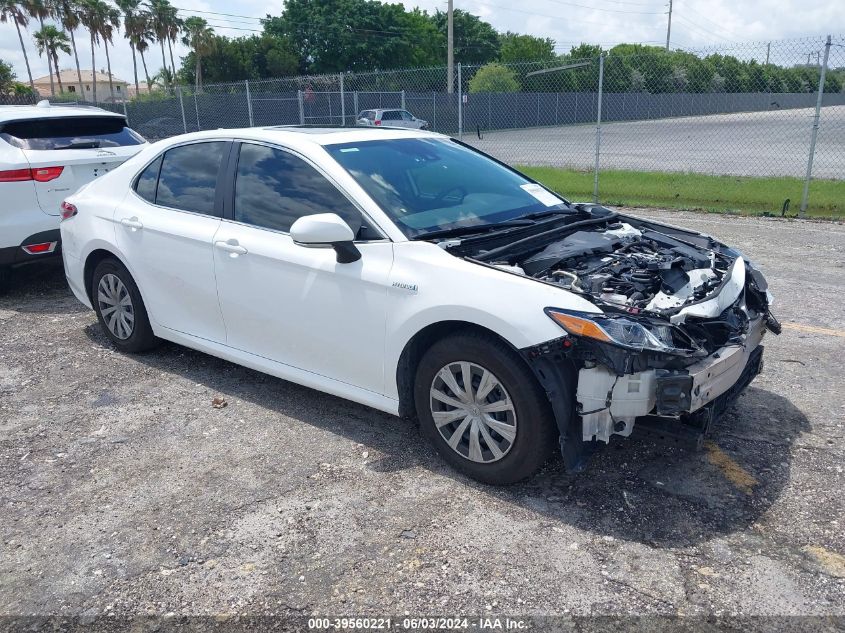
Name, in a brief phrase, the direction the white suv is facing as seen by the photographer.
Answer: facing away from the viewer and to the left of the viewer

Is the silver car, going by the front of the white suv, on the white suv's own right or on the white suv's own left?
on the white suv's own right

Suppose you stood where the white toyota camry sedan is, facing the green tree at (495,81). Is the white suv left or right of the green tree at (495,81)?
left

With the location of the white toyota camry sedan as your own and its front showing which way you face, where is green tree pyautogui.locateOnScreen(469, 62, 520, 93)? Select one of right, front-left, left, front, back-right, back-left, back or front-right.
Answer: back-left

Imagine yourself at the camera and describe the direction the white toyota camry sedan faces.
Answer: facing the viewer and to the right of the viewer

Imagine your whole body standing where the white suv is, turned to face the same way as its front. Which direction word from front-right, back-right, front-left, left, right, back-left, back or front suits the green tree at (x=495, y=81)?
right

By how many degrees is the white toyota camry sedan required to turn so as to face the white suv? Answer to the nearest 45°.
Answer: approximately 180°

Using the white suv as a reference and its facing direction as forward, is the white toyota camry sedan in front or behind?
behind

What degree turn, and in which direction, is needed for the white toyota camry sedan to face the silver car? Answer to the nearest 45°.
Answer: approximately 135° to its left

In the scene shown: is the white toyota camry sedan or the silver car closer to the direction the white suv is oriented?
the silver car

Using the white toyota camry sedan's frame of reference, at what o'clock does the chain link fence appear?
The chain link fence is roughly at 8 o'clock from the white toyota camry sedan.
